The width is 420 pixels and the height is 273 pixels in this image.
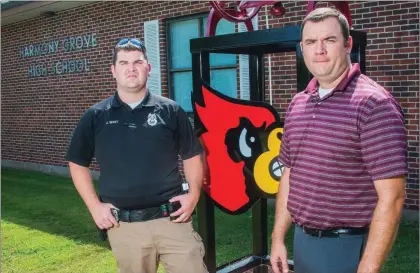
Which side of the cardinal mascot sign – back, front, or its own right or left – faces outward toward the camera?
front

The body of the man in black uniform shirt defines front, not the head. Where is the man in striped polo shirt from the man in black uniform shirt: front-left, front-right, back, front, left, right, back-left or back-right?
front-left

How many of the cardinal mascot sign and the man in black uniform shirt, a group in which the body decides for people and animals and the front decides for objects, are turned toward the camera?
2

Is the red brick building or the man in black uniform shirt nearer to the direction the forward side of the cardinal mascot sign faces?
the man in black uniform shirt

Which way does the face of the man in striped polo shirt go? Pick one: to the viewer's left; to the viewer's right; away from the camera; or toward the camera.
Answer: toward the camera

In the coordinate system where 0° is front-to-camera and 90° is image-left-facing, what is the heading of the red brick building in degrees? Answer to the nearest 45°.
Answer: approximately 45°

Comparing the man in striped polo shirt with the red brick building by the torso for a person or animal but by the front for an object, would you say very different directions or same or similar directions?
same or similar directions

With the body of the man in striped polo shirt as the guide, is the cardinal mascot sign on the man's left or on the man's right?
on the man's right

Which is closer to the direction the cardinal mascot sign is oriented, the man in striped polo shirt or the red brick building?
the man in striped polo shirt

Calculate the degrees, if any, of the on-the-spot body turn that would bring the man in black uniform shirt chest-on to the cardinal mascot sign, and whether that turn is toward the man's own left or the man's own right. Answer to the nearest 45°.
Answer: approximately 135° to the man's own left

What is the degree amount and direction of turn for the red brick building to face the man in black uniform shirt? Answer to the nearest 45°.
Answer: approximately 45° to its left

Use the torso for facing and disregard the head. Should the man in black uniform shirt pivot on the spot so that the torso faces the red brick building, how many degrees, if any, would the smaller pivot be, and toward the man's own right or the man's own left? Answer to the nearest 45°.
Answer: approximately 180°

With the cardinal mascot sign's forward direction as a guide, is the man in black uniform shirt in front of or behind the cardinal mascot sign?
in front

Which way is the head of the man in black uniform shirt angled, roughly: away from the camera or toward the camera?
toward the camera

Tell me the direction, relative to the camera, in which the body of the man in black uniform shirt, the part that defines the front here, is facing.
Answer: toward the camera

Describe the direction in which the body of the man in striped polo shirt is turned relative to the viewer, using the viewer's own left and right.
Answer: facing the viewer and to the left of the viewer
